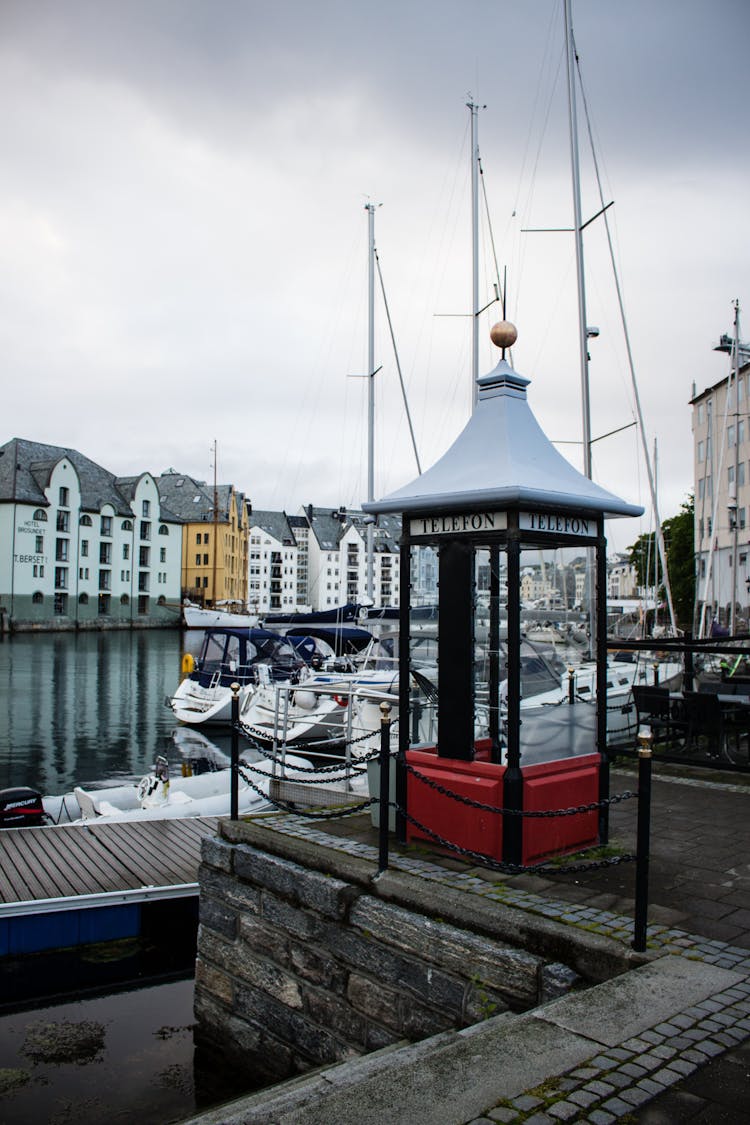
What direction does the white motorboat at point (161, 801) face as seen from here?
to the viewer's right

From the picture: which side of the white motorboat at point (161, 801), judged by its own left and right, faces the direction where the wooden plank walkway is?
right
